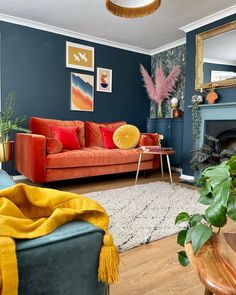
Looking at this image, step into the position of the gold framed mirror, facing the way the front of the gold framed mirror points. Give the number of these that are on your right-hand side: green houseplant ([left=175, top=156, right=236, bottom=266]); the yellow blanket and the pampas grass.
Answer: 1

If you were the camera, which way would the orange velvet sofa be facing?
facing the viewer and to the right of the viewer

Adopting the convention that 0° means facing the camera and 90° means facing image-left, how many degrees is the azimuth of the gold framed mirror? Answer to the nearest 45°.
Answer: approximately 45°

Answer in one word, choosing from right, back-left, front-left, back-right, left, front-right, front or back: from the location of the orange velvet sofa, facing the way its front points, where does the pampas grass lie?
left

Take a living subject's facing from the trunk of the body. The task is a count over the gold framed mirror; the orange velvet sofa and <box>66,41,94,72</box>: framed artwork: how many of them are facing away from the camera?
0

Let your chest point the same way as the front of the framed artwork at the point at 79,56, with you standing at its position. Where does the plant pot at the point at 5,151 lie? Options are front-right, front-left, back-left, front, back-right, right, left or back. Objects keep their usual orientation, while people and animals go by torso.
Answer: right

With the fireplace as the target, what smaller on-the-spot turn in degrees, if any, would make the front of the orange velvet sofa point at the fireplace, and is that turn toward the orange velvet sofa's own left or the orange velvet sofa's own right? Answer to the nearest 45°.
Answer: approximately 45° to the orange velvet sofa's own left

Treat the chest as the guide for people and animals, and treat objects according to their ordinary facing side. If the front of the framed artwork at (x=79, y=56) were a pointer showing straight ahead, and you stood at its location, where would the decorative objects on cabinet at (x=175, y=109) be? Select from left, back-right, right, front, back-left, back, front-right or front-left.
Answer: front-left
